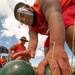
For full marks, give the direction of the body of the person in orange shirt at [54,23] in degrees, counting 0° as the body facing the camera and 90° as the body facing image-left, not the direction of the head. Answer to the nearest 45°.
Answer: approximately 45°

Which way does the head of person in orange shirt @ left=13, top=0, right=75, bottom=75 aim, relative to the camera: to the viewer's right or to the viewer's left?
to the viewer's left
